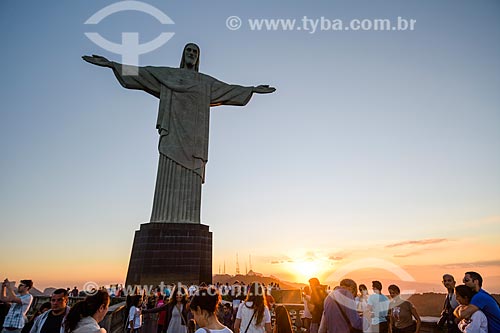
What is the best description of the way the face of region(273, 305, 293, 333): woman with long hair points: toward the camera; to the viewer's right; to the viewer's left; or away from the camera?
away from the camera

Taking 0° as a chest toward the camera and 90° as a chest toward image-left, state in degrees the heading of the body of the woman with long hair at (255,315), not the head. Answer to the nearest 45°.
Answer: approximately 180°

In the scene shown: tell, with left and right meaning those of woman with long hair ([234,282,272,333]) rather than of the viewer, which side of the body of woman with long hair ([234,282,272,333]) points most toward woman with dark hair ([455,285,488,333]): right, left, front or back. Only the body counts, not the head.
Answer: right

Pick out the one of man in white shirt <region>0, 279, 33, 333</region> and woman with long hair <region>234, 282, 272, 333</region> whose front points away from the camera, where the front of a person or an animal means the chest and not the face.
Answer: the woman with long hair

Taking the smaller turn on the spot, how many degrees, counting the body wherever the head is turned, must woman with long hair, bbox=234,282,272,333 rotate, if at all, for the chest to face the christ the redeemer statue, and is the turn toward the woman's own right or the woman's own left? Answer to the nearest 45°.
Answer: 0° — they already face it

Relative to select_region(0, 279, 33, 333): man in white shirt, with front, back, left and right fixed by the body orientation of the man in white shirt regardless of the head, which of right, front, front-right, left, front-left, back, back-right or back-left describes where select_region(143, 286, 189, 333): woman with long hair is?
back

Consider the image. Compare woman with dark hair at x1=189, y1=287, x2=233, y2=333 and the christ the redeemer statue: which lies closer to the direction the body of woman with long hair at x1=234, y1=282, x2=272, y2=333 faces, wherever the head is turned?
the christ the redeemer statue
